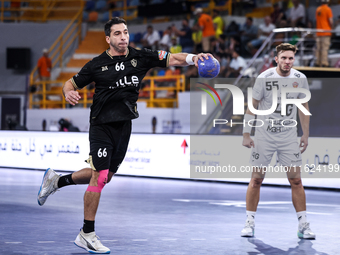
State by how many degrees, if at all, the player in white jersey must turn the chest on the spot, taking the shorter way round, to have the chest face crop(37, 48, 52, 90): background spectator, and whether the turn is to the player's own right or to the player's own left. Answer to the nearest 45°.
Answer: approximately 135° to the player's own right

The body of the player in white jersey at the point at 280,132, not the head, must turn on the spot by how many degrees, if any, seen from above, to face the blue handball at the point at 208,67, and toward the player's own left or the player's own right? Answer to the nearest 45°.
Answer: approximately 45° to the player's own right

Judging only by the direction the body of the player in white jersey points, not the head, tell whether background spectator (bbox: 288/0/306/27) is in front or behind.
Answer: behind

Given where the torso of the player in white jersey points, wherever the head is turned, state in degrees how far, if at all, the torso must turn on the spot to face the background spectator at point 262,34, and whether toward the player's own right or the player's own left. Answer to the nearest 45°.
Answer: approximately 180°

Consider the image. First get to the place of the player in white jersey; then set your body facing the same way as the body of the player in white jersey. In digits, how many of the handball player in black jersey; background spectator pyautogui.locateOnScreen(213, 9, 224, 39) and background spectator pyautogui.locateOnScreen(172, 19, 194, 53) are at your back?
2

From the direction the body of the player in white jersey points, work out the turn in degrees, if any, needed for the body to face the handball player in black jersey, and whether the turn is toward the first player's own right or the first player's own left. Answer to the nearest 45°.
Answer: approximately 45° to the first player's own right

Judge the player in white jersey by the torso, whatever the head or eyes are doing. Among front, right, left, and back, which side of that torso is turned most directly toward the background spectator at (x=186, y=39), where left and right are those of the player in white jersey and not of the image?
back

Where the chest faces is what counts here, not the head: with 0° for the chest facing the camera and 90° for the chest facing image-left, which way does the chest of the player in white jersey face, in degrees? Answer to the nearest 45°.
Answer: approximately 0°

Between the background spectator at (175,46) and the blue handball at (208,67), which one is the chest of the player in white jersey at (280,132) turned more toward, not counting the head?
the blue handball

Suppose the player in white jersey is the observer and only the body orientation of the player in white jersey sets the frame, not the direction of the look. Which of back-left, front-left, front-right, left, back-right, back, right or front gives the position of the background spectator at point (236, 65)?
back

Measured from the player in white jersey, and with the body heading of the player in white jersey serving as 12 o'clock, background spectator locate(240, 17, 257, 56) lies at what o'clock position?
The background spectator is roughly at 6 o'clock from the player in white jersey.

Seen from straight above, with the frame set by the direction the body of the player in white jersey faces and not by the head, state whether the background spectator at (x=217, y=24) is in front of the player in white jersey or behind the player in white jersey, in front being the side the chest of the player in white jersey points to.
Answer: behind

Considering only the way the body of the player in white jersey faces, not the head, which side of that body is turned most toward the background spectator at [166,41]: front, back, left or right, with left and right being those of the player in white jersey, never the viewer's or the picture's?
back

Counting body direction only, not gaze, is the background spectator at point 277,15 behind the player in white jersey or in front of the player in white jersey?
behind

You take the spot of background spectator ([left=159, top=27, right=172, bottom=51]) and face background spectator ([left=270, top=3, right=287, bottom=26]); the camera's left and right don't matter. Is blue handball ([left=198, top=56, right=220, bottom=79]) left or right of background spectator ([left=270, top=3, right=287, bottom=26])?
right

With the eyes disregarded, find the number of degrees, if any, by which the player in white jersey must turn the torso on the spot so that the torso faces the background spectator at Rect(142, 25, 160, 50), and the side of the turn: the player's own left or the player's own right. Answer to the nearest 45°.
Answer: approximately 180°

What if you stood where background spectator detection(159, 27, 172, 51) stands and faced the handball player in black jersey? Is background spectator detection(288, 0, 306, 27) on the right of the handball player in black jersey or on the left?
left
